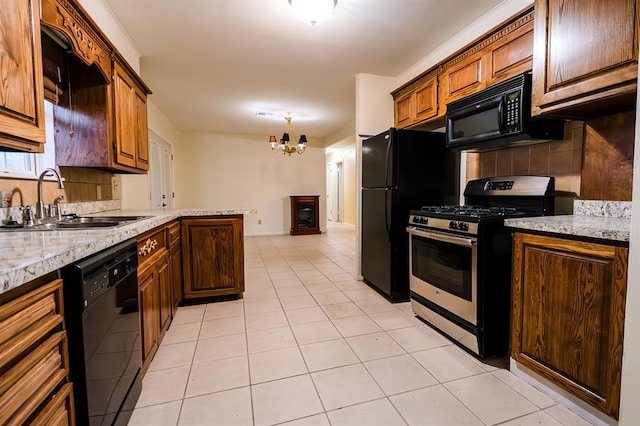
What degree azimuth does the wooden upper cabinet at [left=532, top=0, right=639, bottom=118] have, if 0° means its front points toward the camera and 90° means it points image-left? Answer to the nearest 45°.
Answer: approximately 45°

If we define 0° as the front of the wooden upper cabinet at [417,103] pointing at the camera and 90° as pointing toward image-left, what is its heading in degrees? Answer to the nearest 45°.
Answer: approximately 45°

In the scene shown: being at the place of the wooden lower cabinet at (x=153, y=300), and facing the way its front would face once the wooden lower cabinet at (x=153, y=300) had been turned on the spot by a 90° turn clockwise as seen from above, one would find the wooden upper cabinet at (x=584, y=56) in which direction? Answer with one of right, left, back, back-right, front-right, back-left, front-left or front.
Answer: front-left

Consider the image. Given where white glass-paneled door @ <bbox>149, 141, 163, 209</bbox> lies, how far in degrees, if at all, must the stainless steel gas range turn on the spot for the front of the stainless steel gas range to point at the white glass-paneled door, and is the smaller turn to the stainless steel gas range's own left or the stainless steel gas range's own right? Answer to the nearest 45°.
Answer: approximately 45° to the stainless steel gas range's own right

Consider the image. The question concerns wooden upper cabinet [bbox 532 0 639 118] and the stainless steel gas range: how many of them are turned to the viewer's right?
0

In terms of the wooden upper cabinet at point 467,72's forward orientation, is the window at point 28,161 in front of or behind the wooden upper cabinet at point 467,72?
in front

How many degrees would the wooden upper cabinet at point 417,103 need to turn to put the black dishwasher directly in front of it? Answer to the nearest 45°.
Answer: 0° — it already faces it

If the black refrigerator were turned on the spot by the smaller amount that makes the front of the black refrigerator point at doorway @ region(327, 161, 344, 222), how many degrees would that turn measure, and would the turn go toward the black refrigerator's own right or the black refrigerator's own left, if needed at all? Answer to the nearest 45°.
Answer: approximately 135° to the black refrigerator's own right

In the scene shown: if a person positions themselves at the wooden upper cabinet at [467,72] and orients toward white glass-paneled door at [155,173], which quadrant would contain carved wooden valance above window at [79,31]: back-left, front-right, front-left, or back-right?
front-left

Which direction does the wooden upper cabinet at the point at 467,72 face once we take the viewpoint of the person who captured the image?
facing the viewer and to the left of the viewer

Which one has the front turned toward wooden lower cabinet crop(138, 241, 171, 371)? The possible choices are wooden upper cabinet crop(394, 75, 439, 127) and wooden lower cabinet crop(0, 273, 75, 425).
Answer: the wooden upper cabinet

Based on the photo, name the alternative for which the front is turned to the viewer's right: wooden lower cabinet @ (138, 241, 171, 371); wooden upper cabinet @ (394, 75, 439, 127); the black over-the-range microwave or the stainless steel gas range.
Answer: the wooden lower cabinet

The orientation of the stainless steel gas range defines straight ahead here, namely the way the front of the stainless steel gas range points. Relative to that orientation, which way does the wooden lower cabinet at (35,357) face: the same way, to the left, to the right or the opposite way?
the opposite way

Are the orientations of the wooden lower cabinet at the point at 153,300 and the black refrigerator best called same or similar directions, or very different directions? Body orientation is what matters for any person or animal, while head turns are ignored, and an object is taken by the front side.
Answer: very different directions

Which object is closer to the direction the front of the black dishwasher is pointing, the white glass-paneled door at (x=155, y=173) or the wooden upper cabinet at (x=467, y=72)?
the wooden upper cabinet

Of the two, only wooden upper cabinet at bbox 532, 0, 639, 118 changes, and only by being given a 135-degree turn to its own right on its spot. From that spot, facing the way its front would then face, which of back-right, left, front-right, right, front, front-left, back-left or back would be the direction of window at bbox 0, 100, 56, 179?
back-left

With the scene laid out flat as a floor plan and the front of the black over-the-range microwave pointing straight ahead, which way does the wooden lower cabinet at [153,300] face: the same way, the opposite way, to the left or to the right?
the opposite way
